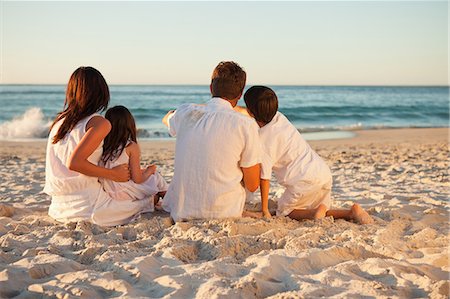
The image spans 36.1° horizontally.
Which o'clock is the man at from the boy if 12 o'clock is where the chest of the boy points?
The man is roughly at 9 o'clock from the boy.

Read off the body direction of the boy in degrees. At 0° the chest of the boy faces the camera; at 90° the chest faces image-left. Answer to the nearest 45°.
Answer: approximately 135°

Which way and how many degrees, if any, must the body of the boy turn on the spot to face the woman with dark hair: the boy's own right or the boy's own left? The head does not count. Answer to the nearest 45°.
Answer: approximately 45° to the boy's own left

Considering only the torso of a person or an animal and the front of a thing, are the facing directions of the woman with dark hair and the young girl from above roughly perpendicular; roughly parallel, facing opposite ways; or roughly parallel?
roughly parallel

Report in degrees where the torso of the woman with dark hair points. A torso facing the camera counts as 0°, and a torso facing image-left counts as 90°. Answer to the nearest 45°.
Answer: approximately 225°

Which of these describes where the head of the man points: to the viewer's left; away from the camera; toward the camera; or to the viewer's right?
away from the camera

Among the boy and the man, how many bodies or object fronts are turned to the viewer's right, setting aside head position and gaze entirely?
0

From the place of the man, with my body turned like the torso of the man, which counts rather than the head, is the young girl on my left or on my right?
on my left

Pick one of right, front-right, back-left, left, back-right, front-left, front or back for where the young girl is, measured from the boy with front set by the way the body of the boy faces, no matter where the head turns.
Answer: front-left

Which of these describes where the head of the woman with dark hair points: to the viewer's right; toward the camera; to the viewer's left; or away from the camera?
away from the camera

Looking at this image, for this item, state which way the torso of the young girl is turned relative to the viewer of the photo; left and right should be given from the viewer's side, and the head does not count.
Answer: facing away from the viewer and to the right of the viewer

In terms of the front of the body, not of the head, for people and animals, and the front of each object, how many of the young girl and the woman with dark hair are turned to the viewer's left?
0

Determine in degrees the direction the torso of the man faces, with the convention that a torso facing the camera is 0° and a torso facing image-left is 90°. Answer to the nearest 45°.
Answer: approximately 180°

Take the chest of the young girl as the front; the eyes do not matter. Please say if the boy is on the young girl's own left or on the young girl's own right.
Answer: on the young girl's own right

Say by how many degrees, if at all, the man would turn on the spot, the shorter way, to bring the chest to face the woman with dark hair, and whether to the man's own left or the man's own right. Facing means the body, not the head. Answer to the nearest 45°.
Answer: approximately 90° to the man's own left
